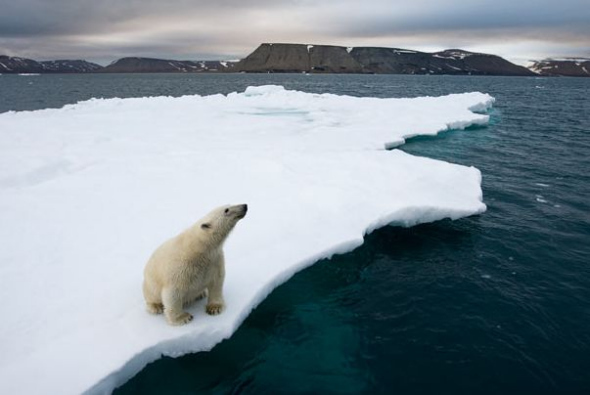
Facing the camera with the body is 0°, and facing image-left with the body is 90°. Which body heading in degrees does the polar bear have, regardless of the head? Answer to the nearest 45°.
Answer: approximately 315°
